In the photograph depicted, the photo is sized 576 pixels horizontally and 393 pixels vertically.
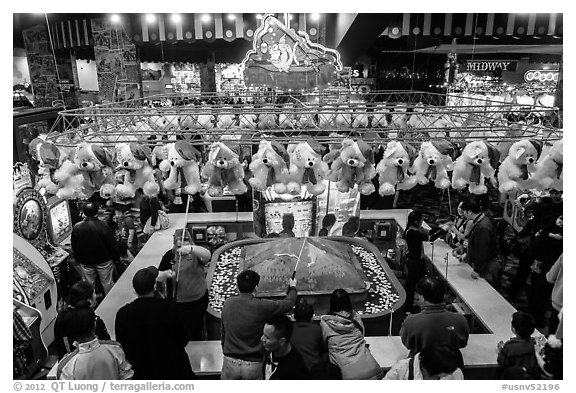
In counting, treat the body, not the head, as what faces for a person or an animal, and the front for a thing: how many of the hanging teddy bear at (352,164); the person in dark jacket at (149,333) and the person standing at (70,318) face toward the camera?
1

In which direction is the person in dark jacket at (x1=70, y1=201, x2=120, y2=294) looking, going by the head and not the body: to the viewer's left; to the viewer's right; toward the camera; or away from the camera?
away from the camera

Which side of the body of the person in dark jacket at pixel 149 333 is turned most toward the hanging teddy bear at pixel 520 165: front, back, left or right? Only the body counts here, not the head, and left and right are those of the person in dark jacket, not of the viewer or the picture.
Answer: right

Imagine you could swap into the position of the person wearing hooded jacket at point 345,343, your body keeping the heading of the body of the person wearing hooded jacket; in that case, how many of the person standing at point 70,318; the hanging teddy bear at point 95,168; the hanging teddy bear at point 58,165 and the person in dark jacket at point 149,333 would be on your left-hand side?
4

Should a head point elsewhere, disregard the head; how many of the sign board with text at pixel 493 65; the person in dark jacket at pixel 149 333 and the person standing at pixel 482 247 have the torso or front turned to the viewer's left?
1

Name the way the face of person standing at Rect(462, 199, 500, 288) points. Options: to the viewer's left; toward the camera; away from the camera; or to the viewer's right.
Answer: to the viewer's left

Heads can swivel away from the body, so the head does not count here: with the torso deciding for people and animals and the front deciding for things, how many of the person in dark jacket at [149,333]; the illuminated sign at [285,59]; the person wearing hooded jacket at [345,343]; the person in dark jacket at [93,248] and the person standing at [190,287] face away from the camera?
3

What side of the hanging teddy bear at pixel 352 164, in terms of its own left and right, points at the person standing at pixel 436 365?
front

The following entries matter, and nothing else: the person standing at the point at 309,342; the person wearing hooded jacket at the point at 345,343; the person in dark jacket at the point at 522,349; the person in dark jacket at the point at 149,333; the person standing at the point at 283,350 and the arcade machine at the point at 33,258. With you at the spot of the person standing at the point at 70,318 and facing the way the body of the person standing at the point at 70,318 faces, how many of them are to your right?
5

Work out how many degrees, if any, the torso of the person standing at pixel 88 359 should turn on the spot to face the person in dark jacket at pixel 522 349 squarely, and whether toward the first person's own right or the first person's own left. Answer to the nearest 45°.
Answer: approximately 90° to the first person's own right

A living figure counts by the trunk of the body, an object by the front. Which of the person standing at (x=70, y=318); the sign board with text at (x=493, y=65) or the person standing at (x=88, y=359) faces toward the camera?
the sign board with text

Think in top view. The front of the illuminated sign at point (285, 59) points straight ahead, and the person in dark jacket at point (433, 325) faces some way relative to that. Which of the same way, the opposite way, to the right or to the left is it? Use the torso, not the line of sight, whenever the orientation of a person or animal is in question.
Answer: the opposite way

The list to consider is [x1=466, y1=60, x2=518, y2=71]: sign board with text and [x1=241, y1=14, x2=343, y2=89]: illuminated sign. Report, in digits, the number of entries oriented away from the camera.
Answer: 0
